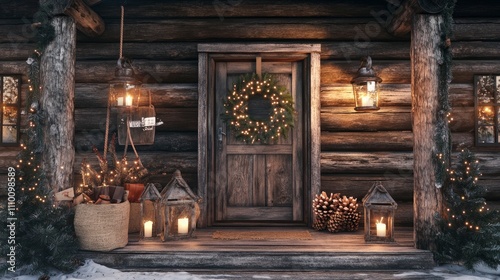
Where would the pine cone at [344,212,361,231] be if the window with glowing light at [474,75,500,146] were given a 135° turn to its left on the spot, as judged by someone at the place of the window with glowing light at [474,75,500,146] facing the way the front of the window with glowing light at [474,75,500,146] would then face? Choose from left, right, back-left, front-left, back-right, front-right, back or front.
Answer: back

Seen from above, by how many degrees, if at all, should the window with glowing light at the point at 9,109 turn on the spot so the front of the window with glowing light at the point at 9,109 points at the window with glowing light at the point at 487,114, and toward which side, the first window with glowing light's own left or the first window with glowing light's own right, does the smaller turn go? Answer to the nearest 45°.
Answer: approximately 45° to the first window with glowing light's own left

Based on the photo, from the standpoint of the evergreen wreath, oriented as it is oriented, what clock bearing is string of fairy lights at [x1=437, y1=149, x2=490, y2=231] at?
The string of fairy lights is roughly at 10 o'clock from the evergreen wreath.

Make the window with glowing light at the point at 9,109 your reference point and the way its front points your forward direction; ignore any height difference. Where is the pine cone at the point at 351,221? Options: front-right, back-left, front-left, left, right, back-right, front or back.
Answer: front-left

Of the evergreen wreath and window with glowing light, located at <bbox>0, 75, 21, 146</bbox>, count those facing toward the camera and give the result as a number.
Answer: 2

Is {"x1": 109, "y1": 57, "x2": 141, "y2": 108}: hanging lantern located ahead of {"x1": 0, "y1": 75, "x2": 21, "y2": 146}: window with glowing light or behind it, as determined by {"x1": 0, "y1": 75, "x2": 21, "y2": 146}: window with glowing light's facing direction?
ahead

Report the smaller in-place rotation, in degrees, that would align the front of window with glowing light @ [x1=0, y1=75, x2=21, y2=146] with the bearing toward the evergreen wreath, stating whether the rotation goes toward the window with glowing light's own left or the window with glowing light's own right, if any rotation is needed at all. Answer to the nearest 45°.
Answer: approximately 45° to the window with glowing light's own left

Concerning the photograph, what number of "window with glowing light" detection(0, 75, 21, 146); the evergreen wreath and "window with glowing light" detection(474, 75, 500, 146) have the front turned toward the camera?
3

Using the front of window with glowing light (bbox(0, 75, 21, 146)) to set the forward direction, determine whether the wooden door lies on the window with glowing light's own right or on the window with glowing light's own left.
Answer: on the window with glowing light's own left

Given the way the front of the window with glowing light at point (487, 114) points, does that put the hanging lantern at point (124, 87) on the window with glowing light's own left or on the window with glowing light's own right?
on the window with glowing light's own right

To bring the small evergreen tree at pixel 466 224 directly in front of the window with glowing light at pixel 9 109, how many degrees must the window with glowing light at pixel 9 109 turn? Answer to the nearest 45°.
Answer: approximately 45° to its left
